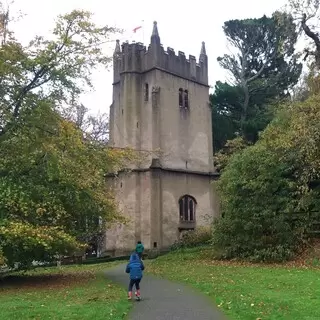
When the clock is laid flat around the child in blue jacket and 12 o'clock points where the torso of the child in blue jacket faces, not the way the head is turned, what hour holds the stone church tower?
The stone church tower is roughly at 12 o'clock from the child in blue jacket.

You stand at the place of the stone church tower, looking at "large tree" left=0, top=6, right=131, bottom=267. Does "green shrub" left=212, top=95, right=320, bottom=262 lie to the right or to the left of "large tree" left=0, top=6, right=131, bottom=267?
left

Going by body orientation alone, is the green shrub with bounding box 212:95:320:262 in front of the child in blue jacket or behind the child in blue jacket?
in front

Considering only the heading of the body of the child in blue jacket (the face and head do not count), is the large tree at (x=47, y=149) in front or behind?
in front

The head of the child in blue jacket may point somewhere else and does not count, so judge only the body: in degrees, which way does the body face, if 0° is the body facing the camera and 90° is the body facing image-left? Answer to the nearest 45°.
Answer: approximately 180°
